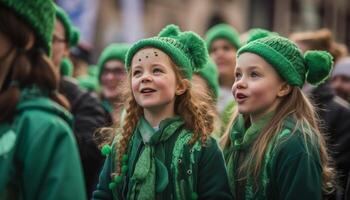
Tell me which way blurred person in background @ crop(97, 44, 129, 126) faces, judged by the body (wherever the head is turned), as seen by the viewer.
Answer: toward the camera

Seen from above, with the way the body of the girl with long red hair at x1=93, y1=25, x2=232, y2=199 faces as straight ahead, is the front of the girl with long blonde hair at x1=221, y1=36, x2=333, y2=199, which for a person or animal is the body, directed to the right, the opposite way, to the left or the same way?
the same way

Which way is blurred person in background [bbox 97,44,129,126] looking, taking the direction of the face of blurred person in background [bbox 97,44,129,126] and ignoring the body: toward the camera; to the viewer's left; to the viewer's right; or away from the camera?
toward the camera

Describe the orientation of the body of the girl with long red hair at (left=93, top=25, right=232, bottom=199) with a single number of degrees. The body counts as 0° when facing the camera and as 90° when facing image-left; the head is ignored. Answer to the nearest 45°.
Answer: approximately 45°

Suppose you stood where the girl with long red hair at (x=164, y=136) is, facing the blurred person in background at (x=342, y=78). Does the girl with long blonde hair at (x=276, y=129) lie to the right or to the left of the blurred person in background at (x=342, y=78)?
right

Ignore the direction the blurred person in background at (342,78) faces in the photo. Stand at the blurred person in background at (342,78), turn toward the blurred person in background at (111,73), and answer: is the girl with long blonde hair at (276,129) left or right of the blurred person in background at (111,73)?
left

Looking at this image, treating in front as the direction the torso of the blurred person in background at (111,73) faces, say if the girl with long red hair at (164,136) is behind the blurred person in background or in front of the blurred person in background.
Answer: in front

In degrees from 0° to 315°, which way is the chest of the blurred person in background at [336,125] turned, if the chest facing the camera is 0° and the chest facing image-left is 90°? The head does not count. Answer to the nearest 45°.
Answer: approximately 90°

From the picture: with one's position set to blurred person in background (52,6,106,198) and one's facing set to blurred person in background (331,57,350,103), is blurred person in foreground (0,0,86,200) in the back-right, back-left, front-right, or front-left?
back-right

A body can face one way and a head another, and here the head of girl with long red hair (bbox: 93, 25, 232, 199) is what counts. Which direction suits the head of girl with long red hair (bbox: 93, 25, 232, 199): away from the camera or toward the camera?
toward the camera

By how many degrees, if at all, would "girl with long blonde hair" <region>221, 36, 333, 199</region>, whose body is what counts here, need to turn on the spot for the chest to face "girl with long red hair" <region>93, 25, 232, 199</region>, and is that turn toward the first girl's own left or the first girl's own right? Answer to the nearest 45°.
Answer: approximately 45° to the first girl's own right
